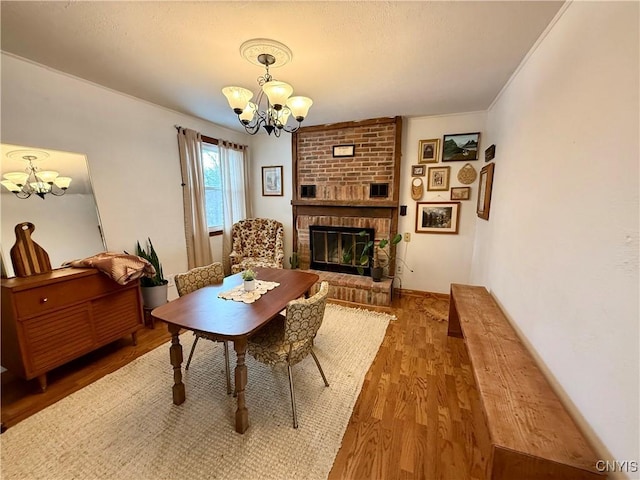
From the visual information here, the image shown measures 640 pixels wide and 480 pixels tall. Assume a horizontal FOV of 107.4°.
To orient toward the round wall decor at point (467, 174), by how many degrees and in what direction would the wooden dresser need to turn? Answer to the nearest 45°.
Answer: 0° — it already faces it

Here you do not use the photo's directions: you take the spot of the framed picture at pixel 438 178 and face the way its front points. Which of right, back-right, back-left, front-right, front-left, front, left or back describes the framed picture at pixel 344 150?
right

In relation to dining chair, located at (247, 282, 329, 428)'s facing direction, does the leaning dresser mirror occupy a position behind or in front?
in front

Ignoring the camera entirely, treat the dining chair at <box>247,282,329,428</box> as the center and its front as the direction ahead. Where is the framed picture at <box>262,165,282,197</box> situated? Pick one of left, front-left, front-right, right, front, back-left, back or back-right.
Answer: front-right

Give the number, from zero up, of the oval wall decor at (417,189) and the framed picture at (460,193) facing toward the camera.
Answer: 2

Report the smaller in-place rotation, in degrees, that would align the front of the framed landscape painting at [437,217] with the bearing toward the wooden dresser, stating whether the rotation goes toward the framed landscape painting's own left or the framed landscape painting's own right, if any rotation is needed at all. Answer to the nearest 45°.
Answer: approximately 45° to the framed landscape painting's own right

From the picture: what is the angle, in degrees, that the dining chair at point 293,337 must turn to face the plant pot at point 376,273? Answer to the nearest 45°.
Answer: approximately 90° to its right

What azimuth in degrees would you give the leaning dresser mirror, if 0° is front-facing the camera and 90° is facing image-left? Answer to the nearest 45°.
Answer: approximately 315°

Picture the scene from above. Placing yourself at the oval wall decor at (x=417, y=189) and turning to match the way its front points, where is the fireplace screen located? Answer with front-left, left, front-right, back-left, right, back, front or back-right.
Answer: right

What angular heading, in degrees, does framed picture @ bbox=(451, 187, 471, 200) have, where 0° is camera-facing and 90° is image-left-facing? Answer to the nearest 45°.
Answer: approximately 0°

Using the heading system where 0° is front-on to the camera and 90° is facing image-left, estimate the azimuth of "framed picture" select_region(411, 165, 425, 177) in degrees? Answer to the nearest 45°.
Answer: approximately 0°

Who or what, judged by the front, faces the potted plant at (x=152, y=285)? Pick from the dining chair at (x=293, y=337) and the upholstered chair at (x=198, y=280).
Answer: the dining chair
